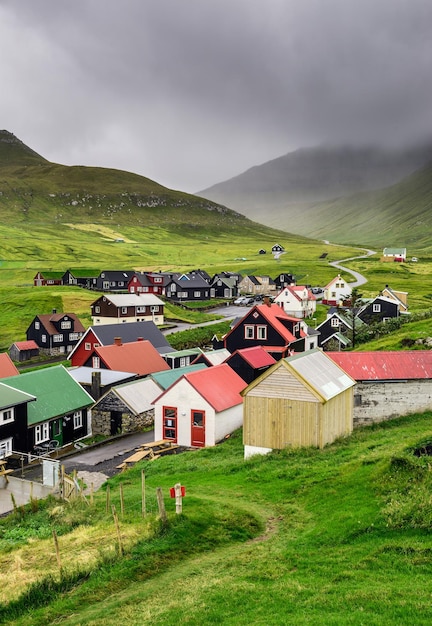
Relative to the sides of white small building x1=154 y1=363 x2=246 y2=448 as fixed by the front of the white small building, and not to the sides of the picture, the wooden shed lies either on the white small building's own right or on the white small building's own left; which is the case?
on the white small building's own left

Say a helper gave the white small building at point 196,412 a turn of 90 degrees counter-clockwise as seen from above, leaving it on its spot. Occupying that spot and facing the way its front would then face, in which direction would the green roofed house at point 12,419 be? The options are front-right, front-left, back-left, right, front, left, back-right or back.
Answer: back-right

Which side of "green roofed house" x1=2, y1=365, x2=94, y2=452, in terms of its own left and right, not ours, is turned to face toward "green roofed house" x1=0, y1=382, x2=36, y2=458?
right

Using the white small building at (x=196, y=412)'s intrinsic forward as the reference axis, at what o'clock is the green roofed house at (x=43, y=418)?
The green roofed house is roughly at 2 o'clock from the white small building.

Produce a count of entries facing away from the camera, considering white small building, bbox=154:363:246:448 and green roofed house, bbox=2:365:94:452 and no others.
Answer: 0

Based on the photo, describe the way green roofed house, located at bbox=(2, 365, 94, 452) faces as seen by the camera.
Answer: facing the viewer and to the right of the viewer

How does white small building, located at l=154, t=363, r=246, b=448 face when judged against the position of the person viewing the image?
facing the viewer and to the left of the viewer

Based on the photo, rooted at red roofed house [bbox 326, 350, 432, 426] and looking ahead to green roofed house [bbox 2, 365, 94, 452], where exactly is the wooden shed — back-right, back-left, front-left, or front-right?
front-left

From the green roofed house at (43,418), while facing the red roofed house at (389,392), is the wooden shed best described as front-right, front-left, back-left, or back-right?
front-right

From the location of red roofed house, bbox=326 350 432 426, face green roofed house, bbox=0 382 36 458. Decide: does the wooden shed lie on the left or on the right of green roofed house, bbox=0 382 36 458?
left
